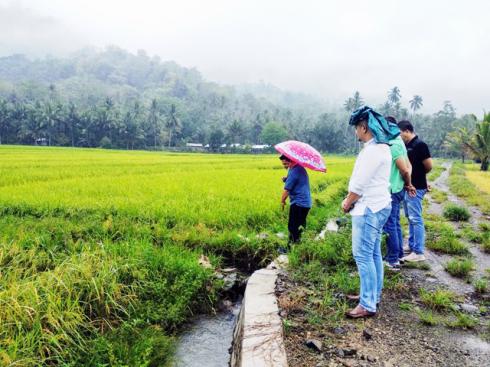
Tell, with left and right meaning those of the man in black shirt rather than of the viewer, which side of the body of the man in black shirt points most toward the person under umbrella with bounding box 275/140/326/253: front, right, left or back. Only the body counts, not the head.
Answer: front

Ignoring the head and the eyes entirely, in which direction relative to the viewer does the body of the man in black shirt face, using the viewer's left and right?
facing to the left of the viewer

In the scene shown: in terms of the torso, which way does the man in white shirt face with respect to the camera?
to the viewer's left

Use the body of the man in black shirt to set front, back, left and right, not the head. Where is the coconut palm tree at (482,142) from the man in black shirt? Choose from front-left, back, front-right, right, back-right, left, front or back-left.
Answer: right

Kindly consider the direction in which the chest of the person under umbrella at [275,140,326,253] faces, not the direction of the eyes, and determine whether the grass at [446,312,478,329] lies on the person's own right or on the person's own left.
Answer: on the person's own left

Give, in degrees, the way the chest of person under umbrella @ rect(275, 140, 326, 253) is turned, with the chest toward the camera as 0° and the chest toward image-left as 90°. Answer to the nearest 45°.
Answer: approximately 90°

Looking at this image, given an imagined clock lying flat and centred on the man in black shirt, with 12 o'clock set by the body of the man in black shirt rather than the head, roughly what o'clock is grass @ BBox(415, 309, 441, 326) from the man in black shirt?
The grass is roughly at 9 o'clock from the man in black shirt.

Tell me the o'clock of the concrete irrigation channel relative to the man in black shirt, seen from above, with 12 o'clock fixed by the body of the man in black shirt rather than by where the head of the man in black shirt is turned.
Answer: The concrete irrigation channel is roughly at 10 o'clock from the man in black shirt.
